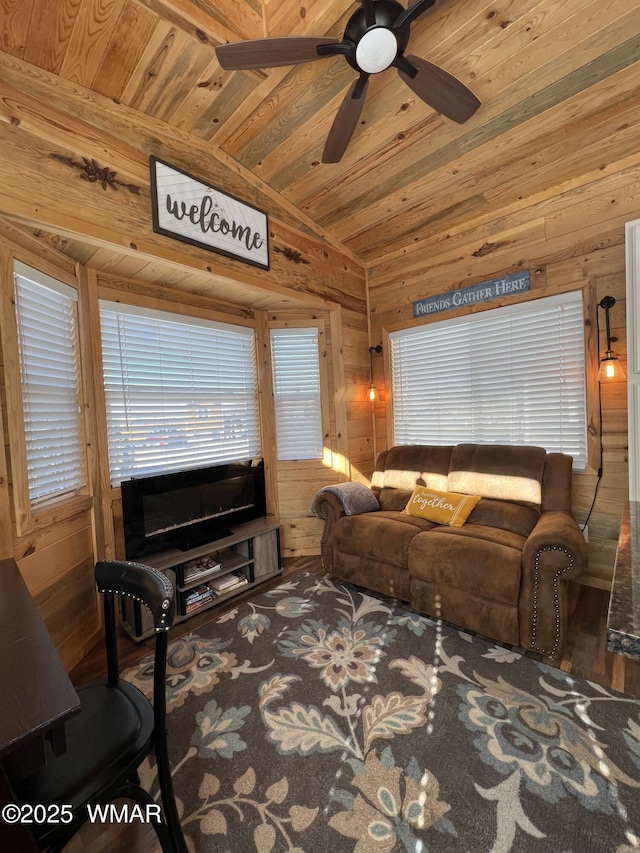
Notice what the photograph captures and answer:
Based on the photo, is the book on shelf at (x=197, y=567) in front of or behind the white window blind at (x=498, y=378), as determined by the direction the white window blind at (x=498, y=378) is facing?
in front

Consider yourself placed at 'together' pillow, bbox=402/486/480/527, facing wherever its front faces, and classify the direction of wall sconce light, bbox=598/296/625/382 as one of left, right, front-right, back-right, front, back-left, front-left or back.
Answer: back-left

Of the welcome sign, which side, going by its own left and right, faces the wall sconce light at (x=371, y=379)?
left

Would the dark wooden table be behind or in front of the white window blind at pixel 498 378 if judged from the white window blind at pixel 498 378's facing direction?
in front

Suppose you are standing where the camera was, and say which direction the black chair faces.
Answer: facing the viewer and to the left of the viewer

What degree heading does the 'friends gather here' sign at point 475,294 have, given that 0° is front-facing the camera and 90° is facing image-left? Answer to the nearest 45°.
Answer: approximately 45°

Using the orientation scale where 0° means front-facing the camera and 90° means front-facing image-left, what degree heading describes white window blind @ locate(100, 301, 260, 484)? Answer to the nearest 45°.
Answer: approximately 315°

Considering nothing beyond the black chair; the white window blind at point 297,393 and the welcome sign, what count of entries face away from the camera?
0
